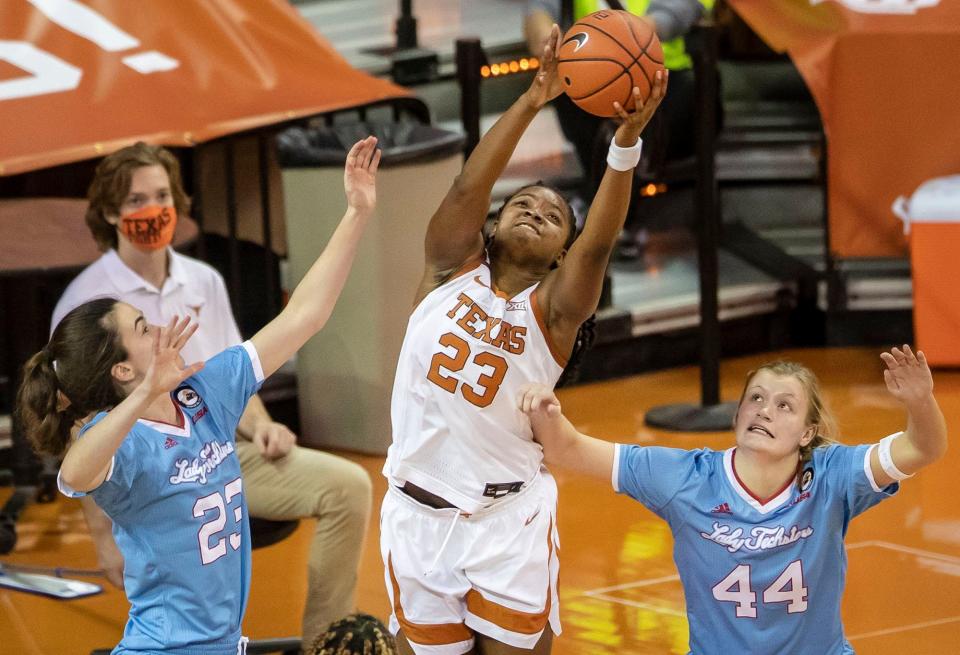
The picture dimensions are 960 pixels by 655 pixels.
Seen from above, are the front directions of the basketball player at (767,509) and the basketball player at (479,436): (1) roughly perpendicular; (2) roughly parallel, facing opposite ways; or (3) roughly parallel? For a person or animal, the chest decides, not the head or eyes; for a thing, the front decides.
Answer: roughly parallel

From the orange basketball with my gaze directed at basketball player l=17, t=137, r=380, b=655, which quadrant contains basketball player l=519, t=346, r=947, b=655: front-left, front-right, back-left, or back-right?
back-left

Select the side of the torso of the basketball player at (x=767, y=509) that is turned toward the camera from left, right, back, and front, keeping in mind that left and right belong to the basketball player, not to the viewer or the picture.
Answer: front

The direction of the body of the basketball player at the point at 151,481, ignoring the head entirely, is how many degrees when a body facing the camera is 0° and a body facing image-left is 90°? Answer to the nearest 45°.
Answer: approximately 315°

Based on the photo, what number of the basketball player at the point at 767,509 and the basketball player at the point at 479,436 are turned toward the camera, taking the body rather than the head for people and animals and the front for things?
2

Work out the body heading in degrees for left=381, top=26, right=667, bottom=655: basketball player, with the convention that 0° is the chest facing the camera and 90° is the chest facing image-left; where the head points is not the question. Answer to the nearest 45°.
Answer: approximately 0°

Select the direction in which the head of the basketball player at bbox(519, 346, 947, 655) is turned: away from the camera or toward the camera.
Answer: toward the camera

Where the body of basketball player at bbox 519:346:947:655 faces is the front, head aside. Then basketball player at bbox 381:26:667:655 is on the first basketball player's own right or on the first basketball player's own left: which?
on the first basketball player's own right

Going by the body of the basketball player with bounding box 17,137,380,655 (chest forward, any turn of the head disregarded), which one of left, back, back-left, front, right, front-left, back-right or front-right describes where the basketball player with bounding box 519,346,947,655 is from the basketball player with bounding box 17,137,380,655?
front-left

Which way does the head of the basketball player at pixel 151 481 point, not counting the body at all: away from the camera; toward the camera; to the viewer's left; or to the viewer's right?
to the viewer's right

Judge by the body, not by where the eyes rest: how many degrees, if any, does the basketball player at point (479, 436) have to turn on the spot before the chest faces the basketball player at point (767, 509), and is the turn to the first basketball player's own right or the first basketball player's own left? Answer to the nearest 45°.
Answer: approximately 90° to the first basketball player's own left
